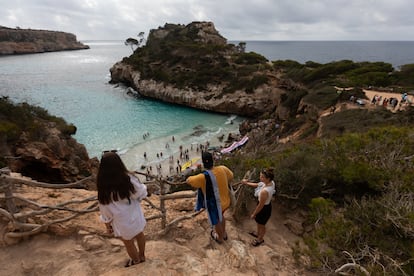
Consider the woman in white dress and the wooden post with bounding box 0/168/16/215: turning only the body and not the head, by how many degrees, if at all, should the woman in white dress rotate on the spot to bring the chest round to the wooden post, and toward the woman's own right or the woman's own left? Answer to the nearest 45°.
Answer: approximately 45° to the woman's own left

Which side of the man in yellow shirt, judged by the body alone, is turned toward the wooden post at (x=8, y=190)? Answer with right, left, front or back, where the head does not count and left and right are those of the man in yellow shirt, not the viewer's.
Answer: left

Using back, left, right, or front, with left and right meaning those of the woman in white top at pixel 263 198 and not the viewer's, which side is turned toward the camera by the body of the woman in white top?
left

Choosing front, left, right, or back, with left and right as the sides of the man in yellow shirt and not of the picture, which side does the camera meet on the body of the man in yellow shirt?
back

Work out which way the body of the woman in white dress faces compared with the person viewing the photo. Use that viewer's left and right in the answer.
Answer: facing away from the viewer

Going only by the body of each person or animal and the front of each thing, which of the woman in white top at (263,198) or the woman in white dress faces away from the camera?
the woman in white dress

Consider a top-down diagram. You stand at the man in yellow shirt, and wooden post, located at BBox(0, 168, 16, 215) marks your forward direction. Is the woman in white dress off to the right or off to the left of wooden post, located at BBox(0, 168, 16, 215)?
left

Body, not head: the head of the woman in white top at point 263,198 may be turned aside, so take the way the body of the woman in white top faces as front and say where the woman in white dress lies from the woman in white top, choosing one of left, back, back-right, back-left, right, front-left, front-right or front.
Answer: front-left

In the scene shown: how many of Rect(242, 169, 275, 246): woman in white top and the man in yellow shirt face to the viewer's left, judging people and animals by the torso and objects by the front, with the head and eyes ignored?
1

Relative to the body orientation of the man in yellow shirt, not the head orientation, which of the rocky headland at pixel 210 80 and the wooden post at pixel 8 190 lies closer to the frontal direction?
the rocky headland

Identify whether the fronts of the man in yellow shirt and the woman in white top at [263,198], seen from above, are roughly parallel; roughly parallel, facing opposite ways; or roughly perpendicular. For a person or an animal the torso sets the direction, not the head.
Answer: roughly perpendicular

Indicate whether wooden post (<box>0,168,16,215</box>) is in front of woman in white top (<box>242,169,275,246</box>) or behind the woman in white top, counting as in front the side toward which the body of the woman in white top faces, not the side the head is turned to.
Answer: in front

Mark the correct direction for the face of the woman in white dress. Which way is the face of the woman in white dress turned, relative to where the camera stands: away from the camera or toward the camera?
away from the camera

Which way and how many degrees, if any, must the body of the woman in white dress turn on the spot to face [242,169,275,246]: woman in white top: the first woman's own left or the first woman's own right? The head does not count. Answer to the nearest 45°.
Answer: approximately 90° to the first woman's own right

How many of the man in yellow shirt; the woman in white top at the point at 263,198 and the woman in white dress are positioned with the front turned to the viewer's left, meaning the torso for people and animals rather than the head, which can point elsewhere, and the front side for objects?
1
